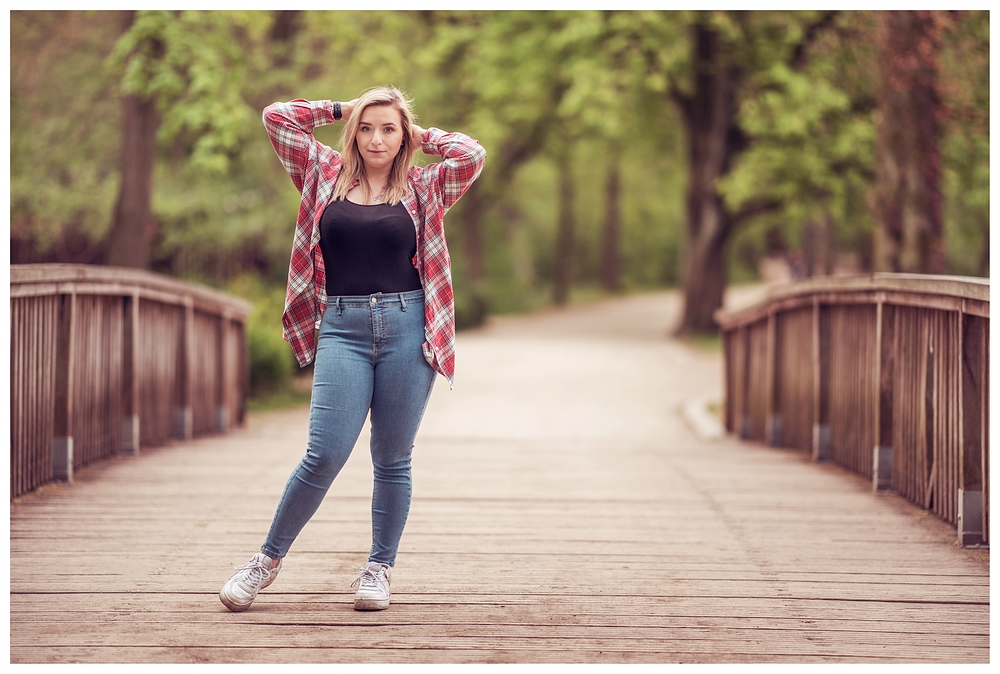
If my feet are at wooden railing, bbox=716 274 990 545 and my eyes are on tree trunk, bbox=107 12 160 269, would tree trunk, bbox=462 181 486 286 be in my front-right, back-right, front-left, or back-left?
front-right

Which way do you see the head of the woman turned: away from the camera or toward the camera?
toward the camera

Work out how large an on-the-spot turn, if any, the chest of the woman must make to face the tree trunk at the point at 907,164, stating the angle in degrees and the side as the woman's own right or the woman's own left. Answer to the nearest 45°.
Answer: approximately 135° to the woman's own left

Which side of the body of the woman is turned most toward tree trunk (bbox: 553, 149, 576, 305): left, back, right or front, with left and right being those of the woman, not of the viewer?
back

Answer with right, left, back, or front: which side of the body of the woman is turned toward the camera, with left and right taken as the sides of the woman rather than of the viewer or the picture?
front

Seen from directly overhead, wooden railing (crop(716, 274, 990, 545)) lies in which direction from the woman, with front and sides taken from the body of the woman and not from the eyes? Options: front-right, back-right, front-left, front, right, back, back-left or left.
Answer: back-left

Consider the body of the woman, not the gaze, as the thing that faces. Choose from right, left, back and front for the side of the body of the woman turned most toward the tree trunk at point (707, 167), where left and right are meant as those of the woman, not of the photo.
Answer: back

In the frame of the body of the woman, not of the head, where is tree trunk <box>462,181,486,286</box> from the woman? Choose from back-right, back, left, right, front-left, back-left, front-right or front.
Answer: back
